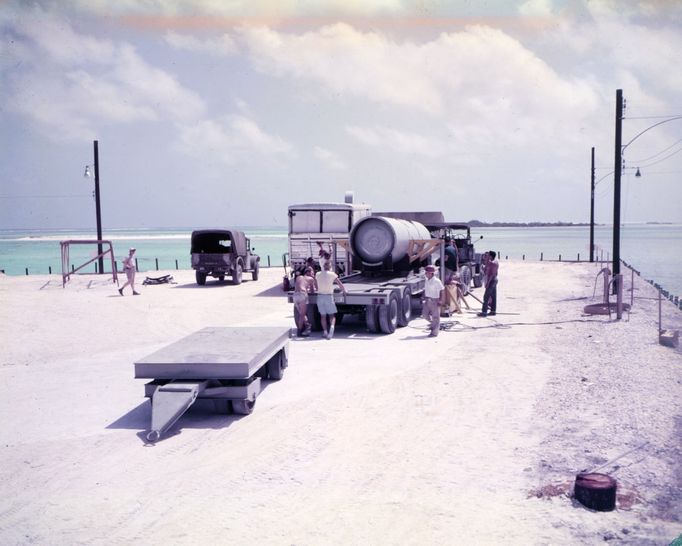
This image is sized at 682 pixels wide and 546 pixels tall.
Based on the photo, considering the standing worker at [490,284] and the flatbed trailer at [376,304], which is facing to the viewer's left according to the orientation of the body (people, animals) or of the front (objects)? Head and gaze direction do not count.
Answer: the standing worker

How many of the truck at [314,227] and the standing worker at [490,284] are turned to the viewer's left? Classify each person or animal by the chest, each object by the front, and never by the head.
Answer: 1

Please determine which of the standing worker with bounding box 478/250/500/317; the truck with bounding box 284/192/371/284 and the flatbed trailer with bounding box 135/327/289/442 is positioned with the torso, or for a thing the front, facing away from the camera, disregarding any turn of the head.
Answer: the truck

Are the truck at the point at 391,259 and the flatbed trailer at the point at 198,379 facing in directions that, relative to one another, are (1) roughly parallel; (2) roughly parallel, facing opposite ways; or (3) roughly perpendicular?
roughly parallel, facing opposite ways

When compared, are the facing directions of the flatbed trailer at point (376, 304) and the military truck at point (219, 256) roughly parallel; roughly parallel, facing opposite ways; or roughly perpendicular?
roughly parallel

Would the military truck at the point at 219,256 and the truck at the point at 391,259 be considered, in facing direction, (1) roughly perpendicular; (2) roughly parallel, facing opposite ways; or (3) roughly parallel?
roughly parallel

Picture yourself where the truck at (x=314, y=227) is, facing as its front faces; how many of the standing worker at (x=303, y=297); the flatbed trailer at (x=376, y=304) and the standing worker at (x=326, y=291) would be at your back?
3

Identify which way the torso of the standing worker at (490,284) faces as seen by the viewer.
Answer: to the viewer's left

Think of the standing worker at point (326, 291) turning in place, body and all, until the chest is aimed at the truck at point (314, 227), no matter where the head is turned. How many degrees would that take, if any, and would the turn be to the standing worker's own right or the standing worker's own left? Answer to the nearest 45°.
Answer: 0° — they already face it

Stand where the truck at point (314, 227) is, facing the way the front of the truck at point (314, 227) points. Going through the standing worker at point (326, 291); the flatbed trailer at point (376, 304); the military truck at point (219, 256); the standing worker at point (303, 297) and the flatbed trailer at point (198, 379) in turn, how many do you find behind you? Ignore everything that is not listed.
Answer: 4

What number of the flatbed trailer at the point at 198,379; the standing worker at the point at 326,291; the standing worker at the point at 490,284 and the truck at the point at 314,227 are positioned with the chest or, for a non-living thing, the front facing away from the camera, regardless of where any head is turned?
2

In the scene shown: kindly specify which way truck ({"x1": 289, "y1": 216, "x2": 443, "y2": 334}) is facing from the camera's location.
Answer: facing away from the viewer and to the right of the viewer

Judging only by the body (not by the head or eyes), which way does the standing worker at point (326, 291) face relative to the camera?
away from the camera

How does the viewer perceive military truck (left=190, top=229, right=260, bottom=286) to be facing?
facing away from the viewer and to the right of the viewer

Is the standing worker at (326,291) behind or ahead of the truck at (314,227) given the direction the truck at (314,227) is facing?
behind

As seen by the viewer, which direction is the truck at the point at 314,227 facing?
away from the camera
